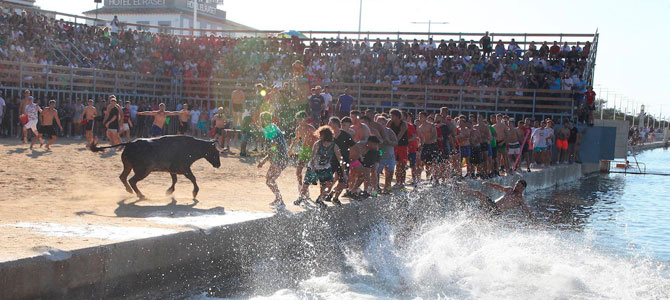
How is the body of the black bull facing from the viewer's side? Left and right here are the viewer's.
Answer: facing to the right of the viewer

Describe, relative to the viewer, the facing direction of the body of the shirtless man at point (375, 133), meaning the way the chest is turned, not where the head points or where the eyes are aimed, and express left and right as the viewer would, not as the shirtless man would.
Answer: facing to the left of the viewer

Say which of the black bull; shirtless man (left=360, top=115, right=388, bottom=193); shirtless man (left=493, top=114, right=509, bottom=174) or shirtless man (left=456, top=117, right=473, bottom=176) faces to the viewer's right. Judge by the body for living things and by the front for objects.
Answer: the black bull

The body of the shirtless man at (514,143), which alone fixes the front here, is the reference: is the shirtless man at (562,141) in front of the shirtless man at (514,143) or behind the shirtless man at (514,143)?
behind

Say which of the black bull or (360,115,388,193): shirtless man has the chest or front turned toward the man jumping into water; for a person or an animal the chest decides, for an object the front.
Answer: the black bull

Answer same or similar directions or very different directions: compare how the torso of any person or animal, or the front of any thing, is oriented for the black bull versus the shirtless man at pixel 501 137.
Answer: very different directions
